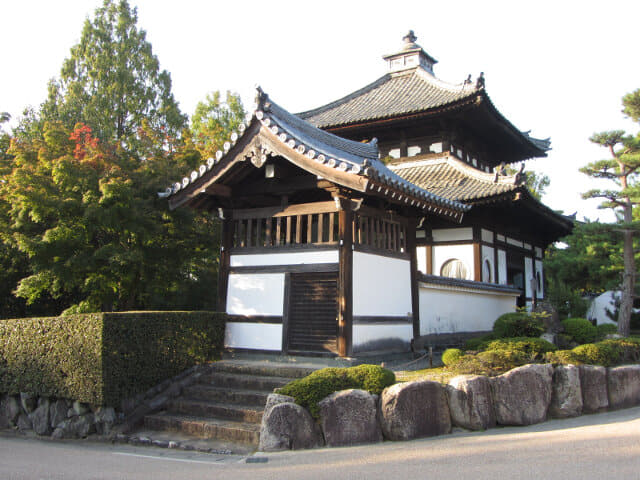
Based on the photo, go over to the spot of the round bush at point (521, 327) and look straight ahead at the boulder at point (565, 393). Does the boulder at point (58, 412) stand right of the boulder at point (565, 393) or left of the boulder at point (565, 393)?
right

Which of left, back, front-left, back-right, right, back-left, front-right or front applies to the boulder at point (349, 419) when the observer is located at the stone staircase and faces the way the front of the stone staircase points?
left

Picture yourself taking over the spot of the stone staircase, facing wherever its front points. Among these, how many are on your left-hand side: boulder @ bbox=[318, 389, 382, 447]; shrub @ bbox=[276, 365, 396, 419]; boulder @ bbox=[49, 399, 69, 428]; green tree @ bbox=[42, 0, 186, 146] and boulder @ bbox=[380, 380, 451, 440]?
3

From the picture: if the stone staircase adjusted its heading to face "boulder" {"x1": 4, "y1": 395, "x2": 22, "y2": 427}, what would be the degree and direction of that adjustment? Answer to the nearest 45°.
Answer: approximately 90° to its right

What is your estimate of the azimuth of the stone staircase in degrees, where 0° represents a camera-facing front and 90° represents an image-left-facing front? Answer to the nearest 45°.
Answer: approximately 45°

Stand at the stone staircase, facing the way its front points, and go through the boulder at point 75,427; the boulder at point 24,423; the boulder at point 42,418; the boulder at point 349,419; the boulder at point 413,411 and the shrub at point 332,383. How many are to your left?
3

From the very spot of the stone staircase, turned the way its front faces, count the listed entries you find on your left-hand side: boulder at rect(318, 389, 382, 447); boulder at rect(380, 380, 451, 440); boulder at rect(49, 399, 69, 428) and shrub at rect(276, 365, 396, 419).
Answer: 3

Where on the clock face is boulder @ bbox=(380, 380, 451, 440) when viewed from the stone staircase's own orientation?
The boulder is roughly at 9 o'clock from the stone staircase.

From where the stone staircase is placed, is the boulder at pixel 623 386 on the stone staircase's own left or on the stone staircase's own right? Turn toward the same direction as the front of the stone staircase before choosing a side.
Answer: on the stone staircase's own left

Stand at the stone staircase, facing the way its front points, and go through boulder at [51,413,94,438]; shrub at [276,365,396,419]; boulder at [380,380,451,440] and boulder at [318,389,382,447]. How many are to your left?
3

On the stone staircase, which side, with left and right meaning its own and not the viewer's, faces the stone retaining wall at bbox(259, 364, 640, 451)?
left

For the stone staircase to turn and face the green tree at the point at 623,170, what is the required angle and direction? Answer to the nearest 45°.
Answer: approximately 135° to its left

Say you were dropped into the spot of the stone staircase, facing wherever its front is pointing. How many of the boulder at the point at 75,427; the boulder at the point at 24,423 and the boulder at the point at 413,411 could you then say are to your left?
1
